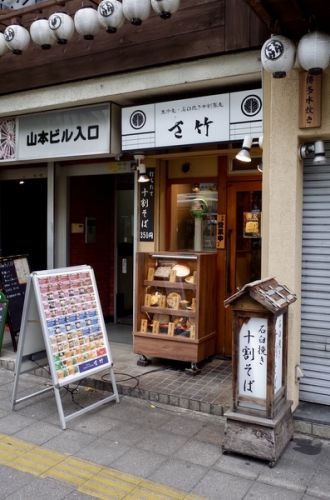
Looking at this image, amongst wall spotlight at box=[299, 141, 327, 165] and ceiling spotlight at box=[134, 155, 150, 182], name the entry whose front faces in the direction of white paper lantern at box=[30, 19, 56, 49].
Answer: wall spotlight at box=[299, 141, 327, 165]

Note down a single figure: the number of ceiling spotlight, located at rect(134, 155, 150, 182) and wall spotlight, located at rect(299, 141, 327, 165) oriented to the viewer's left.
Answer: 1

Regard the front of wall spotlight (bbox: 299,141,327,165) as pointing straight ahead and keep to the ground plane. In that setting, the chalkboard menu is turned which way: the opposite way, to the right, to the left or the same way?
to the left

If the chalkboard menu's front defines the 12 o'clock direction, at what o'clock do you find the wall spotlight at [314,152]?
The wall spotlight is roughly at 9 o'clock from the chalkboard menu.

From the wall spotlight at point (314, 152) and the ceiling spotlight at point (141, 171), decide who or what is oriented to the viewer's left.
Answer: the wall spotlight at point (314, 152)

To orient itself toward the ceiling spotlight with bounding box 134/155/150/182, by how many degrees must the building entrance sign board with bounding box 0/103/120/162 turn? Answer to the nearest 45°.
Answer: approximately 135° to its left

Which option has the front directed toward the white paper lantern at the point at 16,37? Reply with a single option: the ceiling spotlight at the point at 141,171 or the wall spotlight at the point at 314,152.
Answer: the wall spotlight at the point at 314,152
